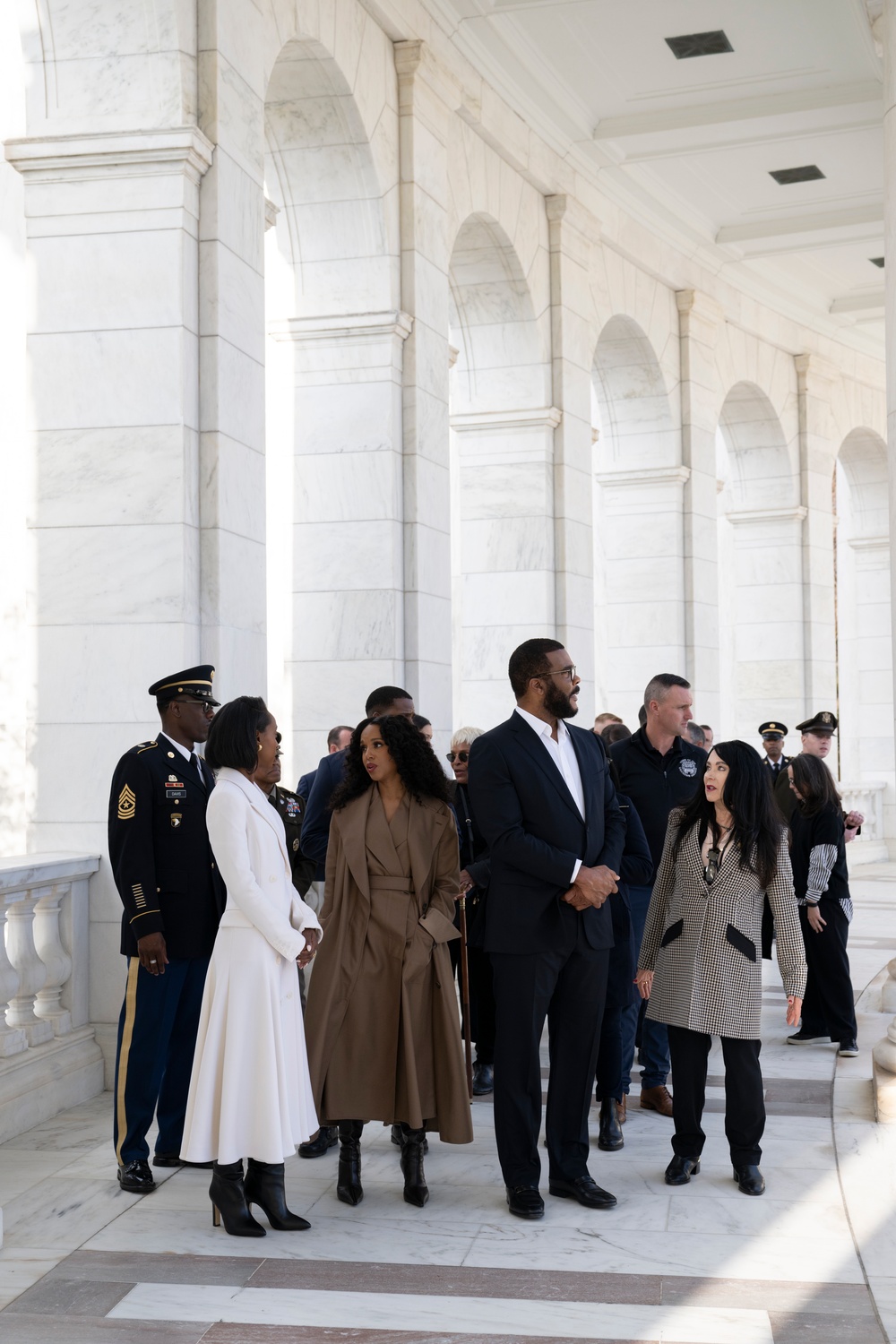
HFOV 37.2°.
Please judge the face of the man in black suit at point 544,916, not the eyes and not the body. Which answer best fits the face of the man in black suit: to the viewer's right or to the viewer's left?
to the viewer's right

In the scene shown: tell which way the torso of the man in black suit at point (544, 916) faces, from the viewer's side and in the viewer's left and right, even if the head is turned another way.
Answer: facing the viewer and to the right of the viewer

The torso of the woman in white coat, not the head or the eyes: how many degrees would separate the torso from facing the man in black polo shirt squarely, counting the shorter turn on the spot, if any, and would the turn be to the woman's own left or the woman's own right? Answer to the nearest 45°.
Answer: approximately 45° to the woman's own left

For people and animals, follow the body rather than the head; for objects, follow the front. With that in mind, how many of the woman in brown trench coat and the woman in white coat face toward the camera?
1

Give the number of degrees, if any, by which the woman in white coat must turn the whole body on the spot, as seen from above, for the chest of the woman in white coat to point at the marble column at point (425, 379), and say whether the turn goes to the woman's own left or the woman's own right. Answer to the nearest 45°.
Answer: approximately 90° to the woman's own left

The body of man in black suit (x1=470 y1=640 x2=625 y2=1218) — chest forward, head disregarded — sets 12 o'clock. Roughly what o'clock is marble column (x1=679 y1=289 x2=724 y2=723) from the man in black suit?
The marble column is roughly at 8 o'clock from the man in black suit.

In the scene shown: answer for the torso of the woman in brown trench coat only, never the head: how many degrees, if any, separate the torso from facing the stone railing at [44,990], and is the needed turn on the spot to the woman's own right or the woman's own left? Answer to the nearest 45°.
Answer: approximately 135° to the woman's own right

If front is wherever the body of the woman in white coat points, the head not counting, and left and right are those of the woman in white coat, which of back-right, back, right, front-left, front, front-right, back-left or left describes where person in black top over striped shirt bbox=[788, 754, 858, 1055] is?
front-left

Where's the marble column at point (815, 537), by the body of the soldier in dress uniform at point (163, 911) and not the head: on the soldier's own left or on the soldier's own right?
on the soldier's own left

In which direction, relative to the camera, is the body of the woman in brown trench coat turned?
toward the camera

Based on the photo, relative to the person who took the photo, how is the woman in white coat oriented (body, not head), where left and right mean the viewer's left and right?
facing to the right of the viewer

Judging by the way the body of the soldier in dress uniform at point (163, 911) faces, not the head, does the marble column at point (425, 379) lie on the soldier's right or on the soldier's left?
on the soldier's left

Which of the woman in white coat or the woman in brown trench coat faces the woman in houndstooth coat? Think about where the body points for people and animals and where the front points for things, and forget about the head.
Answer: the woman in white coat
